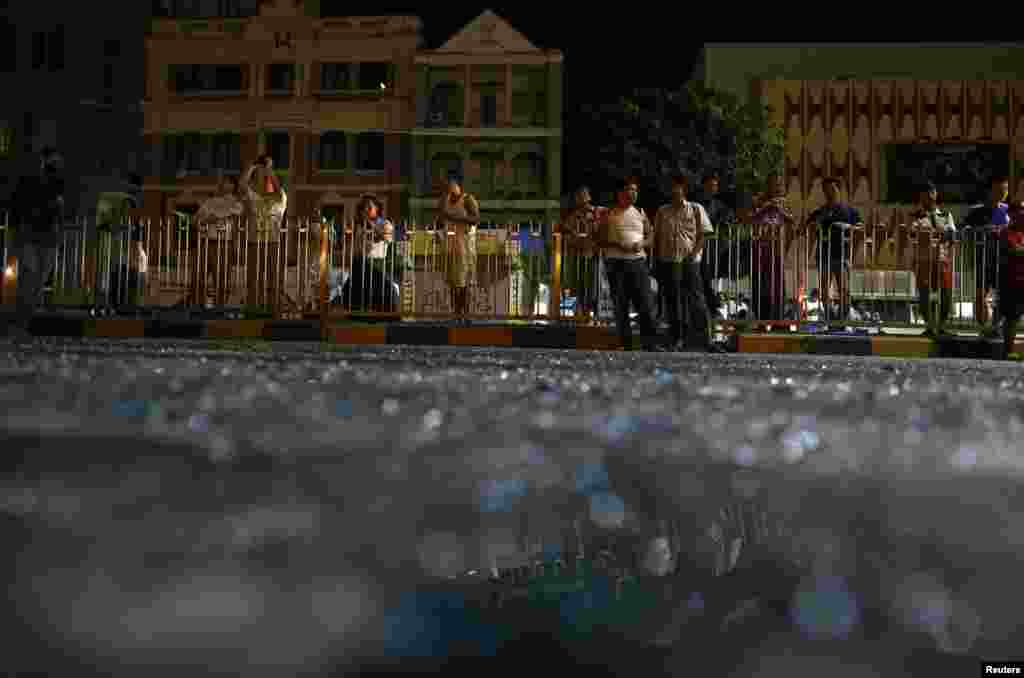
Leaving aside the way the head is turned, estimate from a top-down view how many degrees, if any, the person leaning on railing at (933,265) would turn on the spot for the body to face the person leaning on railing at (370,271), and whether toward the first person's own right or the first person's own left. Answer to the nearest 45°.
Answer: approximately 90° to the first person's own right

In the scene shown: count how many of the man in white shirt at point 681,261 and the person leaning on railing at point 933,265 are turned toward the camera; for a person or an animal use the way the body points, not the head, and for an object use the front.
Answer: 2

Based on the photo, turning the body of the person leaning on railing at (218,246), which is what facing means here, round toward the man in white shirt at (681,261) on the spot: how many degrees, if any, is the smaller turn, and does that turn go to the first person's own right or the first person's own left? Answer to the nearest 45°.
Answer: approximately 45° to the first person's own left

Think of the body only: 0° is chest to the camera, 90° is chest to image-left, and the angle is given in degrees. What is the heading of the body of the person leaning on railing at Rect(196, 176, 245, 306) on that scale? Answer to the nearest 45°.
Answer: approximately 0°

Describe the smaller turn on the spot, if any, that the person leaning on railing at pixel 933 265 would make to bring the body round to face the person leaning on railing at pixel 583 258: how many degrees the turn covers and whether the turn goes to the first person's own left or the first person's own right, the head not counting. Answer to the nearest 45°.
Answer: approximately 90° to the first person's own right

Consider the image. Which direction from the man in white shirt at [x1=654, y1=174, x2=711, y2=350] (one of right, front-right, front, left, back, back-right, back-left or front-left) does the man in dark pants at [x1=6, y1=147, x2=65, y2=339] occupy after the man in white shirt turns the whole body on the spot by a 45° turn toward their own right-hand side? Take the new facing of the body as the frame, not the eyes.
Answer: front-right

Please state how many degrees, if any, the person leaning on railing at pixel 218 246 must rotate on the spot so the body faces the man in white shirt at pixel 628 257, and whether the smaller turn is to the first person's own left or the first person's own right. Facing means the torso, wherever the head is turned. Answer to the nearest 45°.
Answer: approximately 45° to the first person's own left

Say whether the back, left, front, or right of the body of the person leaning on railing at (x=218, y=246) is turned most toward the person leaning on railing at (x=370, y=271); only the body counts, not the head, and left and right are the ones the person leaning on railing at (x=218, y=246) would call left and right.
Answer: left

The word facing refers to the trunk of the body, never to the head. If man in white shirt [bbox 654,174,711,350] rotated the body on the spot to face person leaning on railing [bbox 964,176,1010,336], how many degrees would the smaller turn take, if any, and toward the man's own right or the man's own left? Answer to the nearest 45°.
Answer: approximately 135° to the man's own left

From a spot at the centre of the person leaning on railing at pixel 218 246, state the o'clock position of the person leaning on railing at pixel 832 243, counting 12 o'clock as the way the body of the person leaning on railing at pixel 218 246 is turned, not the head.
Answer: the person leaning on railing at pixel 832 243 is roughly at 10 o'clock from the person leaning on railing at pixel 218 246.
